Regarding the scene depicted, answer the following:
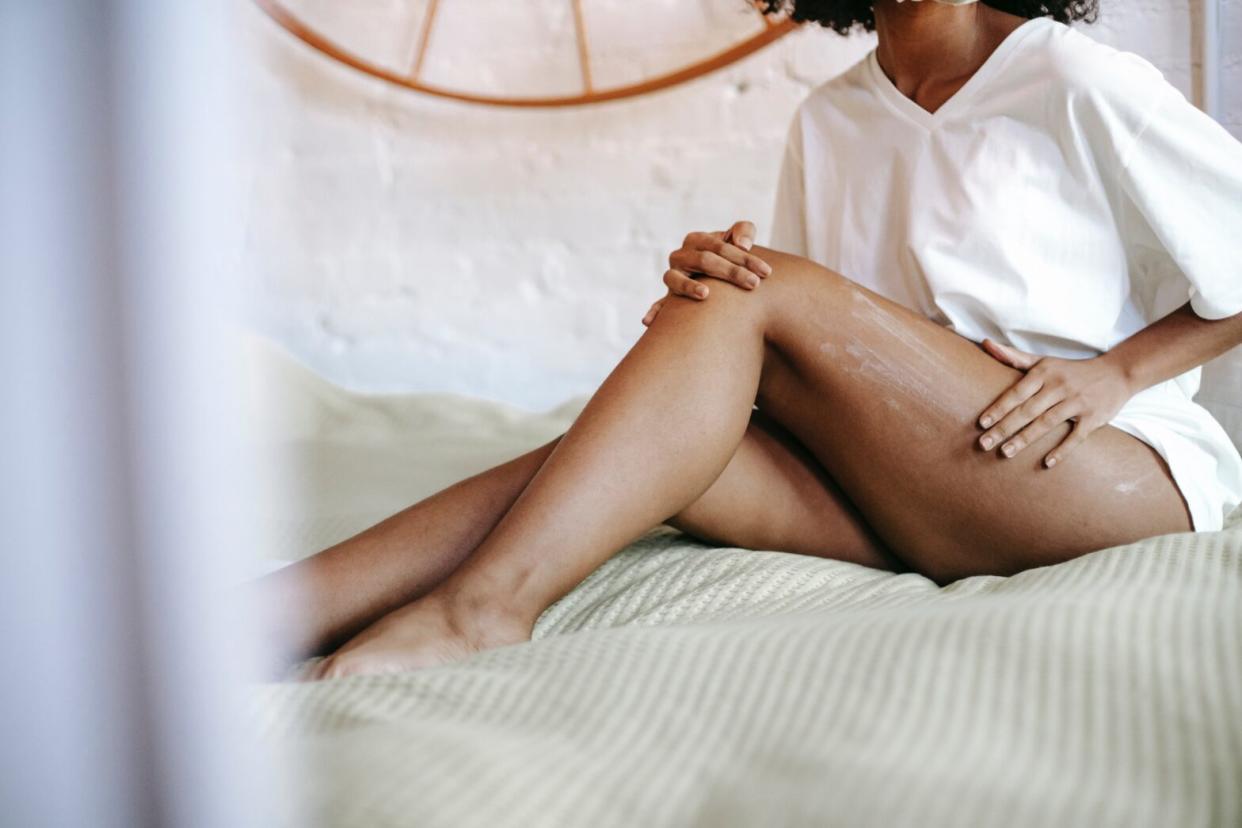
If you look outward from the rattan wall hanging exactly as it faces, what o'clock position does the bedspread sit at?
The bedspread is roughly at 12 o'clock from the rattan wall hanging.

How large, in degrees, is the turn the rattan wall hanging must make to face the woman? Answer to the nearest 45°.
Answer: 0° — it already faces them

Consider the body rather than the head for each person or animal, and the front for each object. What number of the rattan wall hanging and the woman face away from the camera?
0

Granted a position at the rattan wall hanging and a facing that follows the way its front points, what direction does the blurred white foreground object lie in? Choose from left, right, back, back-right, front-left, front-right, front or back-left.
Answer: front

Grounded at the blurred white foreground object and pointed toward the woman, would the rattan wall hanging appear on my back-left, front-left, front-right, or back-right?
front-left

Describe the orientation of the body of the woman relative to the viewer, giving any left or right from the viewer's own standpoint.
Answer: facing the viewer and to the left of the viewer

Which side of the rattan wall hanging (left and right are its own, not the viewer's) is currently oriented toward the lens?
front
